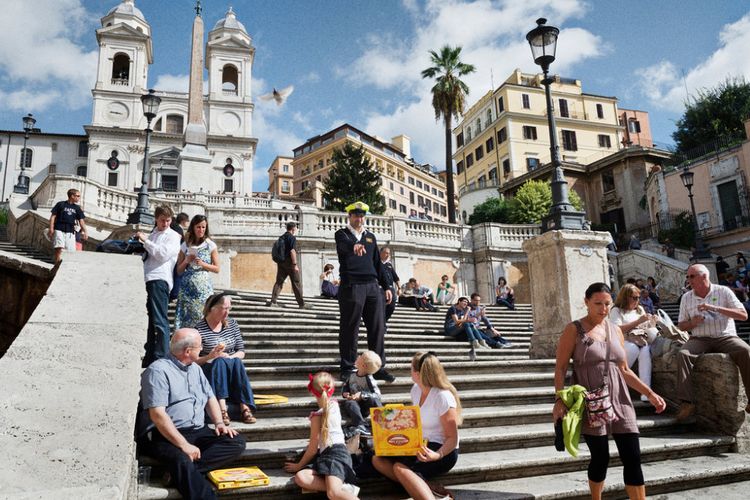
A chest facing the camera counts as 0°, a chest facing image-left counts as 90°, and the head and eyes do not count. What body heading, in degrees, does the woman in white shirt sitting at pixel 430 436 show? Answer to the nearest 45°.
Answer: approximately 45°

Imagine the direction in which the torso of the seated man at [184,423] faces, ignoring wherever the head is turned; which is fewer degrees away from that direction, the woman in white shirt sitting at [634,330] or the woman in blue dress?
the woman in white shirt sitting

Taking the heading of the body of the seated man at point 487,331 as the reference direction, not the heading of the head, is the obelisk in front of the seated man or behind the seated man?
behind

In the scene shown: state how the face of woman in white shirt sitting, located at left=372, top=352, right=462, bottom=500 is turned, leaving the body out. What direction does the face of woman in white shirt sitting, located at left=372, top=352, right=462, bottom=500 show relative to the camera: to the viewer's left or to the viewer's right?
to the viewer's left

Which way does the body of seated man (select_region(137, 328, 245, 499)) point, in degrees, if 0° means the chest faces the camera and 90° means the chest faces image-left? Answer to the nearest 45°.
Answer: approximately 315°

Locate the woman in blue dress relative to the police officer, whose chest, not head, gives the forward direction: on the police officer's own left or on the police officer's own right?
on the police officer's own right

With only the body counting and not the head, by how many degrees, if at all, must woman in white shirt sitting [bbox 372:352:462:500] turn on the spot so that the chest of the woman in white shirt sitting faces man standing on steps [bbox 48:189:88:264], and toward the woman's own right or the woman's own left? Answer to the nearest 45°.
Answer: approximately 90° to the woman's own right

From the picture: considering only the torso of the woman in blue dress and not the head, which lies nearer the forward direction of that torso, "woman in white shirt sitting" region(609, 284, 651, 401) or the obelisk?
the woman in white shirt sitting

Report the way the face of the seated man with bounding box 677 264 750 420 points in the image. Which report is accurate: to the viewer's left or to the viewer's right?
to the viewer's left

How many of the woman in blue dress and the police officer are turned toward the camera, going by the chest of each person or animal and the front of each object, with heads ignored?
2

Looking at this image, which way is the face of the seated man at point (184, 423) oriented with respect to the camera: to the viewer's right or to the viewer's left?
to the viewer's right

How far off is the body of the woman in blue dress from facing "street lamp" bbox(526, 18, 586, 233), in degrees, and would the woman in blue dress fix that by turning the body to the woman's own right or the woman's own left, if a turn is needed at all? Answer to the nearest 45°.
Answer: approximately 90° to the woman's own left

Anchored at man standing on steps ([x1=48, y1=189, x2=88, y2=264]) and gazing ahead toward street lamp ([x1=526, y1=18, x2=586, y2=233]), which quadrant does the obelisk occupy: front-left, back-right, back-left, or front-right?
back-left

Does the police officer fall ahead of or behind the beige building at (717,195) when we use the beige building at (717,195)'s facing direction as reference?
ahead

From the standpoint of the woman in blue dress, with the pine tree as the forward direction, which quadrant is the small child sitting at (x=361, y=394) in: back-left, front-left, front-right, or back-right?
back-right
